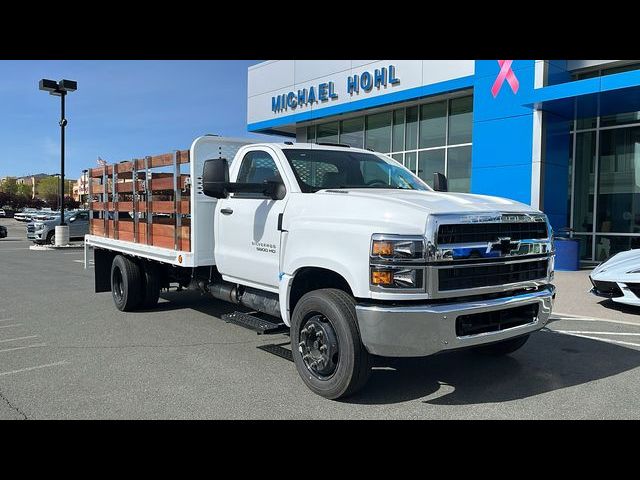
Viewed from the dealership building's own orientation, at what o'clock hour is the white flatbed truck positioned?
The white flatbed truck is roughly at 11 o'clock from the dealership building.

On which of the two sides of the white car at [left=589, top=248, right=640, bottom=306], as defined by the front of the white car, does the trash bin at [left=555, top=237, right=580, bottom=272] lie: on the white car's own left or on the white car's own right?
on the white car's own right

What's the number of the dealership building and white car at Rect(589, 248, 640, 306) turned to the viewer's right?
0

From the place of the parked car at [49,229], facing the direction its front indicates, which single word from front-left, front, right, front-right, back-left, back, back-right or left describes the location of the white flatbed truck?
front-left

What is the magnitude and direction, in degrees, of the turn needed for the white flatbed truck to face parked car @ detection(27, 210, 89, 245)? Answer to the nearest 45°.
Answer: approximately 180°

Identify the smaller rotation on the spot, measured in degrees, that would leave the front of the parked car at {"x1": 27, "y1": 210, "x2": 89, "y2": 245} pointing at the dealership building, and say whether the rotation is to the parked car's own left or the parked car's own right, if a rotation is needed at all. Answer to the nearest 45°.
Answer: approximately 90° to the parked car's own left

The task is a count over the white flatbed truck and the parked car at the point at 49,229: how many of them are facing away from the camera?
0

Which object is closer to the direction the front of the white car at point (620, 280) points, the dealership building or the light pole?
the light pole

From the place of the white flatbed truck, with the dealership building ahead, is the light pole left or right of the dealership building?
left

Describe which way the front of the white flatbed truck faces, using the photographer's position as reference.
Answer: facing the viewer and to the right of the viewer

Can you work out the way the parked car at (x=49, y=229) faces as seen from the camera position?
facing the viewer and to the left of the viewer

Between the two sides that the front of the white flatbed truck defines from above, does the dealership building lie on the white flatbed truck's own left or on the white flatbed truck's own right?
on the white flatbed truck's own left

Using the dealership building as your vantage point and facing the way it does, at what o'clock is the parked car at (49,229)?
The parked car is roughly at 2 o'clock from the dealership building.
